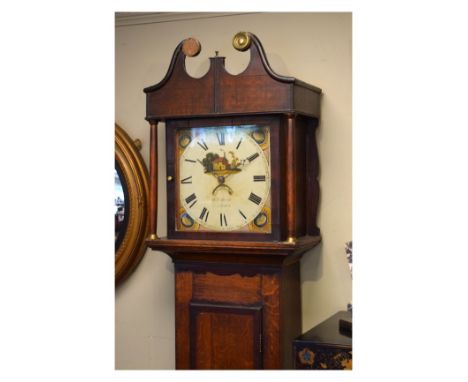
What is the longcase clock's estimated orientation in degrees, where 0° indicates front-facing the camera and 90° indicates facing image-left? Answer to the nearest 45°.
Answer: approximately 45°

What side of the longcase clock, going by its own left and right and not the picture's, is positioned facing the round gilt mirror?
right

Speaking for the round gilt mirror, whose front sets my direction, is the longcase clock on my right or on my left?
on my left
